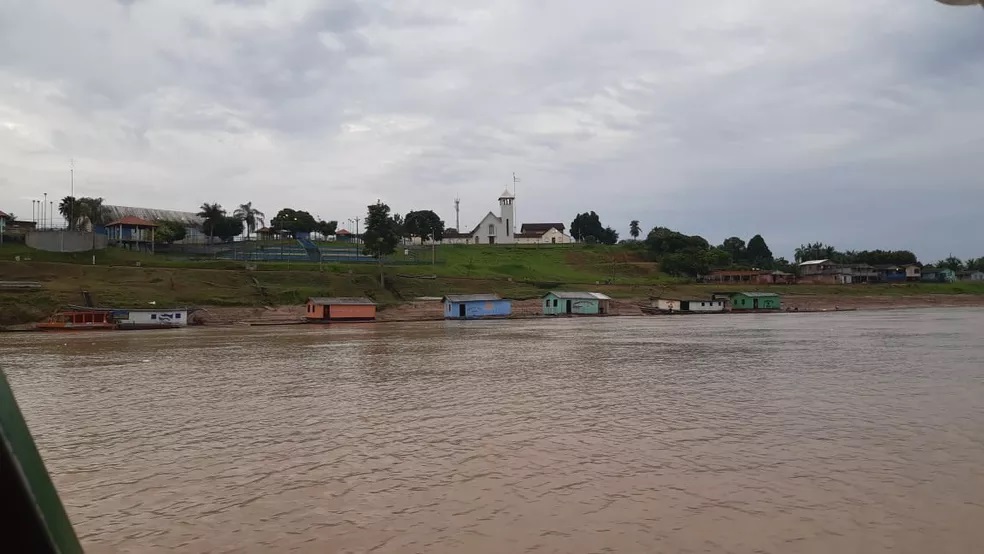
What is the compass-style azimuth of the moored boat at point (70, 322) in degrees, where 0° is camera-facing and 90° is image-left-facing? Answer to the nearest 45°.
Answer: approximately 90°
